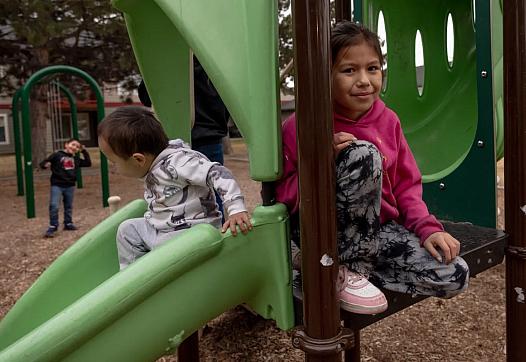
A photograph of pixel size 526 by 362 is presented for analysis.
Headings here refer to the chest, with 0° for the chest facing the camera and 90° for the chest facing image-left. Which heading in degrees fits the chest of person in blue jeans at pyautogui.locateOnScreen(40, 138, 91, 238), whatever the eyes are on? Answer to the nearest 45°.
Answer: approximately 0°

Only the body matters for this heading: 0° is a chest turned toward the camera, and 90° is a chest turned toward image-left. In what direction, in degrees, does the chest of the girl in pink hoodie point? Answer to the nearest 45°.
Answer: approximately 0°

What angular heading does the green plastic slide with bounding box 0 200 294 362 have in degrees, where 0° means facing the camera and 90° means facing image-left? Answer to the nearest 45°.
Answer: approximately 45°

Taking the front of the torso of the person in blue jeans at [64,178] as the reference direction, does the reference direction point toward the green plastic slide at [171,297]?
yes

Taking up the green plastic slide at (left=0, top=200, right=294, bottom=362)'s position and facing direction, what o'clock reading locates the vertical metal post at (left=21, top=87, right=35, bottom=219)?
The vertical metal post is roughly at 4 o'clock from the green plastic slide.

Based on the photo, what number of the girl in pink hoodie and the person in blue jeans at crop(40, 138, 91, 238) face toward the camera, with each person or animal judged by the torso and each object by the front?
2

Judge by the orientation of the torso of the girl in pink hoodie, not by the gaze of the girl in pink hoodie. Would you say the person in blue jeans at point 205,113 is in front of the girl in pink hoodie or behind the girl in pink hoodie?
behind

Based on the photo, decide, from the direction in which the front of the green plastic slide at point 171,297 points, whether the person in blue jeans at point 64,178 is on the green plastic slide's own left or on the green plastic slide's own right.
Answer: on the green plastic slide's own right
